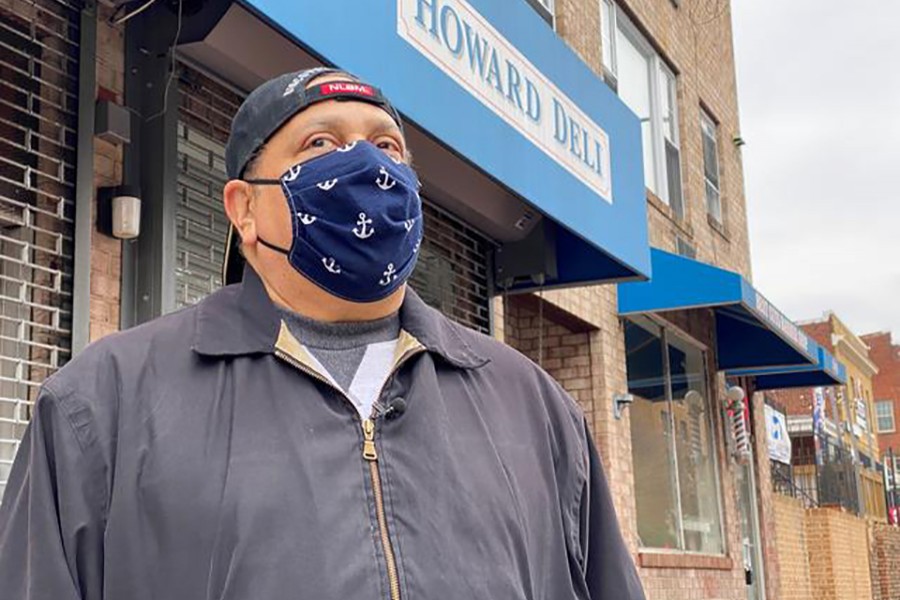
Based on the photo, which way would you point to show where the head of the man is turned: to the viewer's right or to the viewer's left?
to the viewer's right

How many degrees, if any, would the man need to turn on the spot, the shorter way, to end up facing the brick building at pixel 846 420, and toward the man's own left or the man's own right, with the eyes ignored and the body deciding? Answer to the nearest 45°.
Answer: approximately 90° to the man's own left

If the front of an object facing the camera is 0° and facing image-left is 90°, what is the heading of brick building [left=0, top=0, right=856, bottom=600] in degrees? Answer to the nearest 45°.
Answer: approximately 315°

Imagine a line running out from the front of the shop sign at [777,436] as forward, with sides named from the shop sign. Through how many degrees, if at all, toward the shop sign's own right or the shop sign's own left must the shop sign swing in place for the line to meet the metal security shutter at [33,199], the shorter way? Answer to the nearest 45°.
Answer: approximately 45° to the shop sign's own right

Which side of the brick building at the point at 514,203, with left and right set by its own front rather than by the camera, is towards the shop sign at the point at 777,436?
left

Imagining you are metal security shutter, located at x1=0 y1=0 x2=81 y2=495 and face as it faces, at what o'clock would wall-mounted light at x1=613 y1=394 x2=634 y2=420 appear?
The wall-mounted light is roughly at 9 o'clock from the metal security shutter.
